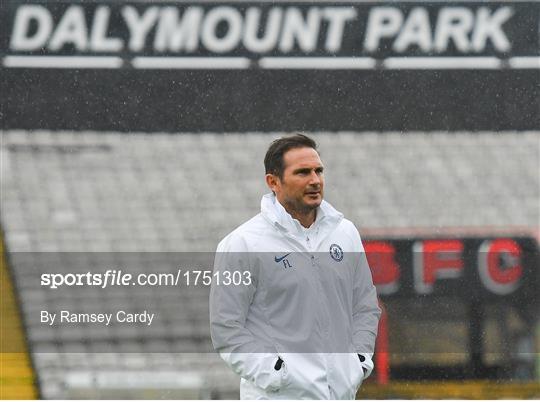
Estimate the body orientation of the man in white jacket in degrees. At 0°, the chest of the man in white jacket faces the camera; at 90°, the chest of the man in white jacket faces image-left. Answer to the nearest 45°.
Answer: approximately 315°

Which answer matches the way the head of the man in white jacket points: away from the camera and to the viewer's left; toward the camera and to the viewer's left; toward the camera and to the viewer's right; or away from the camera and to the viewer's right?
toward the camera and to the viewer's right
